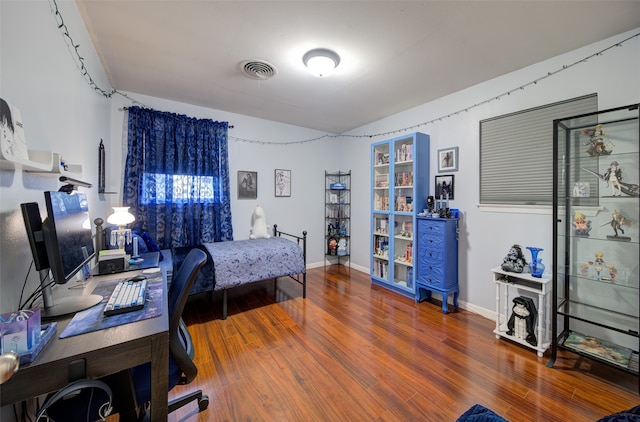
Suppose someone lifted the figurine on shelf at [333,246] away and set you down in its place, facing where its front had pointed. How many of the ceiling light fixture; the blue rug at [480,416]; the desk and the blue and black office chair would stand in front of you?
4

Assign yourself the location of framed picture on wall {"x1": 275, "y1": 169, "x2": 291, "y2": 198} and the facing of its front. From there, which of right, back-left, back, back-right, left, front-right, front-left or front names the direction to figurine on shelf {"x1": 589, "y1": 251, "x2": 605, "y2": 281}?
front-left

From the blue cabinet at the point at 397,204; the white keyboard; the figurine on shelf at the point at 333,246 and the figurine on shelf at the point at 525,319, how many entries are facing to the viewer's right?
1

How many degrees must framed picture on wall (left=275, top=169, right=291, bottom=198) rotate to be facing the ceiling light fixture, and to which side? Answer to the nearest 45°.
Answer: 0° — it already faces it

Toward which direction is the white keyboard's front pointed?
to the viewer's right

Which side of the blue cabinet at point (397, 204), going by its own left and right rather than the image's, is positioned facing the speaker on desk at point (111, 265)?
front

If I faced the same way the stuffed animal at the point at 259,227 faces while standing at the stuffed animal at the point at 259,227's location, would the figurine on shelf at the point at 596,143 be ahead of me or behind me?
ahead

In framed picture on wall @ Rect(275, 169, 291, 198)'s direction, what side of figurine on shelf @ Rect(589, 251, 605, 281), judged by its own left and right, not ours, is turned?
right

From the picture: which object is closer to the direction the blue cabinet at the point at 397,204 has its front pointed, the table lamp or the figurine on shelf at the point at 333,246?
the table lamp

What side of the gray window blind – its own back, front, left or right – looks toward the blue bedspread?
front

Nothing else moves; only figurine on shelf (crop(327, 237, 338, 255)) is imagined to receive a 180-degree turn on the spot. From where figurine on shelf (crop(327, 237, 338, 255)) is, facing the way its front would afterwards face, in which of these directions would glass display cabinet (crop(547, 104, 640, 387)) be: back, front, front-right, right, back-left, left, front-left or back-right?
back-right
